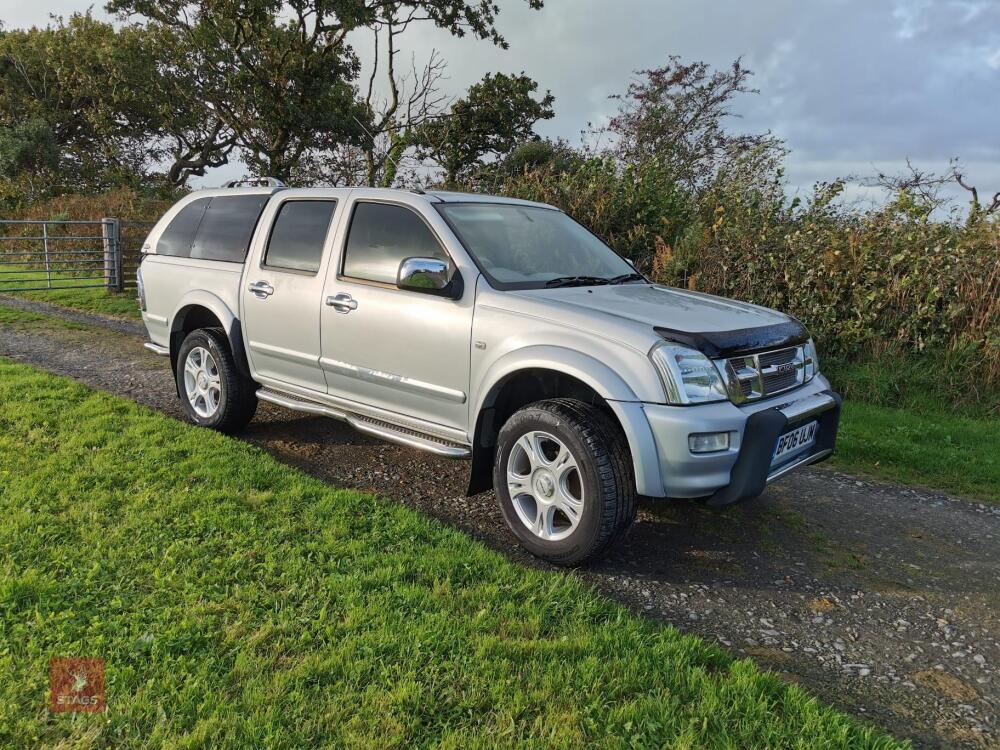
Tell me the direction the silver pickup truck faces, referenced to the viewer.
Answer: facing the viewer and to the right of the viewer

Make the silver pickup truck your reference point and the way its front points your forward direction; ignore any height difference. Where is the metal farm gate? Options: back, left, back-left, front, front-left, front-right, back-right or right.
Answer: back
